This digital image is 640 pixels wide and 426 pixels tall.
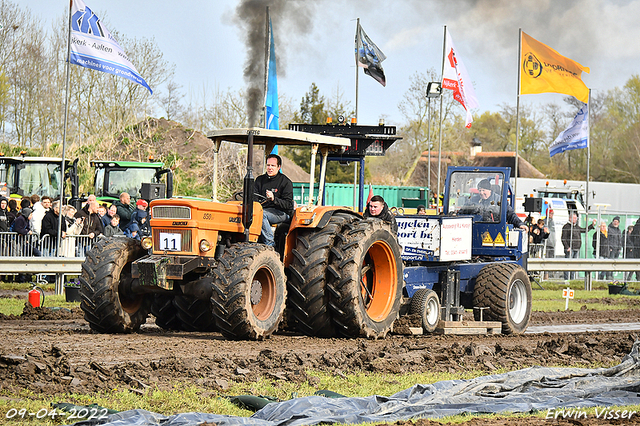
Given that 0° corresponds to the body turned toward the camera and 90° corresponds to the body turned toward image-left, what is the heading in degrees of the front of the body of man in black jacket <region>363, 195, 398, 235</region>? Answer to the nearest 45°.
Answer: approximately 45°

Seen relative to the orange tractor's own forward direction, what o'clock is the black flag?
The black flag is roughly at 5 o'clock from the orange tractor.

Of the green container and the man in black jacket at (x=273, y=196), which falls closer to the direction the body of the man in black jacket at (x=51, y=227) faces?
the man in black jacket

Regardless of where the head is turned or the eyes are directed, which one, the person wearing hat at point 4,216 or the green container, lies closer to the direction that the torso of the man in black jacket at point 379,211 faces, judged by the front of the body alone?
the person wearing hat

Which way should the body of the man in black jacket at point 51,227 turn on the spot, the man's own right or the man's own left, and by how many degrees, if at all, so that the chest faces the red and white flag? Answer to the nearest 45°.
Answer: approximately 45° to the man's own left

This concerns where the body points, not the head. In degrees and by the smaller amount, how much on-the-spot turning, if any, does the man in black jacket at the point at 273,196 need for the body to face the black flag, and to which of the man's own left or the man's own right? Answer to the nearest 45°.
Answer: approximately 135° to the man's own right

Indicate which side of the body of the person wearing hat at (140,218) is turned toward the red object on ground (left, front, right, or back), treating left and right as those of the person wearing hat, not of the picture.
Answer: right
